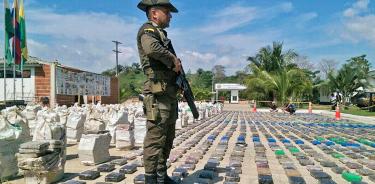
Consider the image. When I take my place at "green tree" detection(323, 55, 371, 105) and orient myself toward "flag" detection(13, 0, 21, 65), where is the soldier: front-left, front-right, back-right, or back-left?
front-left

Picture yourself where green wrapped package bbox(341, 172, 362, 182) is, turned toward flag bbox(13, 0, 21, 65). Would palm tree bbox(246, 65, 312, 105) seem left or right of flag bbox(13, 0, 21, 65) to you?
right

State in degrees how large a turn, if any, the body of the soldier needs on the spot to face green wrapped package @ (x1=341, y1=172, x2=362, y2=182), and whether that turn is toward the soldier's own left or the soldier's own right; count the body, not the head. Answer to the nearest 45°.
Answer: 0° — they already face it

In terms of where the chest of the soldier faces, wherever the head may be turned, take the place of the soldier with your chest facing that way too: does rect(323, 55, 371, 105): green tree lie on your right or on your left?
on your left

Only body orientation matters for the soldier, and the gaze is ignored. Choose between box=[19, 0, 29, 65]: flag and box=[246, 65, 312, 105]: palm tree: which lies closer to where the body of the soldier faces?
the palm tree

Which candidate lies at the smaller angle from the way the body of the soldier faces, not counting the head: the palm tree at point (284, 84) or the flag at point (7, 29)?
the palm tree

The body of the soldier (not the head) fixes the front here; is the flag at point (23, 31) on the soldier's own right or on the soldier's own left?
on the soldier's own left

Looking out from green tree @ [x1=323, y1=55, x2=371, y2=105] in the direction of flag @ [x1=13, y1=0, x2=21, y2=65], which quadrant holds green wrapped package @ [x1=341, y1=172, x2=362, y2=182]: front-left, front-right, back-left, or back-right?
front-left

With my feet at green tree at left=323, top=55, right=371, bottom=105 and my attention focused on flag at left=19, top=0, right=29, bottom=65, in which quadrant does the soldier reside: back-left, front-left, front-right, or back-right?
front-left

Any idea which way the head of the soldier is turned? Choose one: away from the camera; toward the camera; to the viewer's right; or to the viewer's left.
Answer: to the viewer's right

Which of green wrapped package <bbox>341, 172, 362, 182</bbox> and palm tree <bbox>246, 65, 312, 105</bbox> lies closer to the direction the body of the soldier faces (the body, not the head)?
the green wrapped package

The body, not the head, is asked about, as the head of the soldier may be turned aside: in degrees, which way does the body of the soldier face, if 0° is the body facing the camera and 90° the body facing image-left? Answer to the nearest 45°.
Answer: approximately 270°

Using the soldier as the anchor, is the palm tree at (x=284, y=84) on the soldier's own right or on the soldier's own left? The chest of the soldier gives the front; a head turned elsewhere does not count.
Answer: on the soldier's own left

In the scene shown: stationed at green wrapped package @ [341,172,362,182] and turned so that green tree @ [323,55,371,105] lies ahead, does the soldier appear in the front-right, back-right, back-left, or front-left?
back-left
